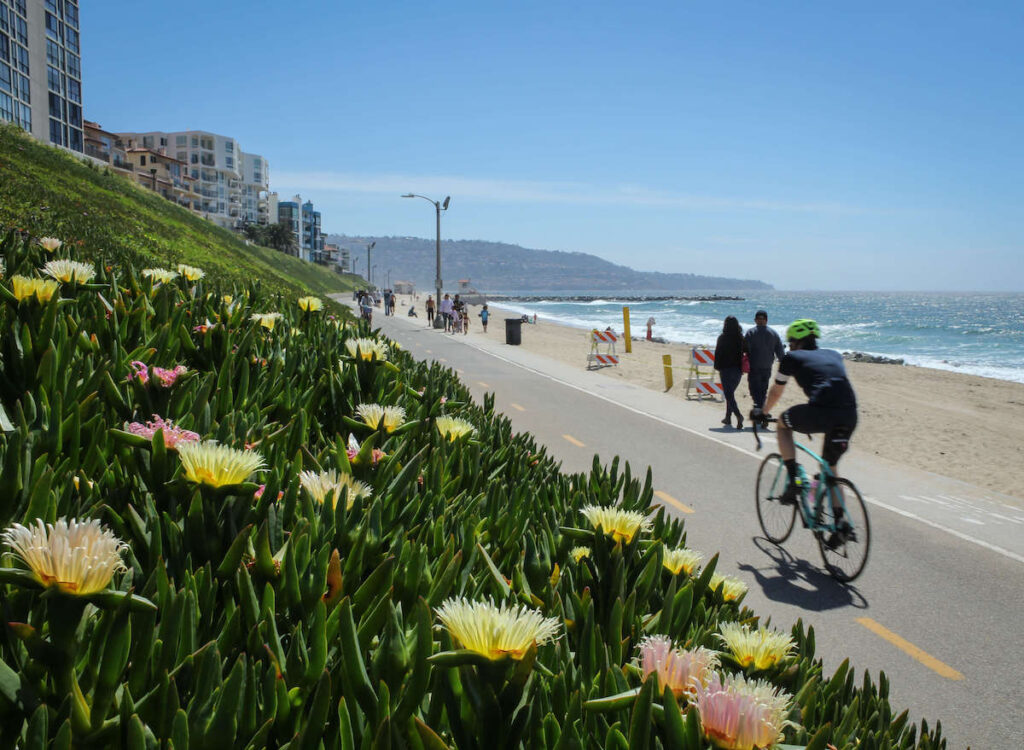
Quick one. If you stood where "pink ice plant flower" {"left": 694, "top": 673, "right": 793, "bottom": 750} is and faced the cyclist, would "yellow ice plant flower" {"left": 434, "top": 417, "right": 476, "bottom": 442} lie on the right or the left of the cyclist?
left

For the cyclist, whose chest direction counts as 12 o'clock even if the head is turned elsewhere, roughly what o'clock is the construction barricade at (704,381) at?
The construction barricade is roughly at 1 o'clock from the cyclist.

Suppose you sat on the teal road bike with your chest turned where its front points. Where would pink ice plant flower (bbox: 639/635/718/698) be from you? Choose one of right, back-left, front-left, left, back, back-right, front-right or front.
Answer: back-left

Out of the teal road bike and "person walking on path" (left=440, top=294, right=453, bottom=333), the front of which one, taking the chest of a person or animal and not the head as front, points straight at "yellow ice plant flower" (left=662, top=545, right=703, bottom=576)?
the person walking on path

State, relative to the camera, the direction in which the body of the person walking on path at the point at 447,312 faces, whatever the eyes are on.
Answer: toward the camera

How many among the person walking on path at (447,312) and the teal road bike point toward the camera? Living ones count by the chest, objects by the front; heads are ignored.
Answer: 1

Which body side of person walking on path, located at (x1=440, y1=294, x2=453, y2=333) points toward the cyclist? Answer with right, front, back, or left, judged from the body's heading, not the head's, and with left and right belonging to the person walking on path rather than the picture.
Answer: front

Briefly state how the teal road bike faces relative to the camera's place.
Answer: facing away from the viewer and to the left of the viewer

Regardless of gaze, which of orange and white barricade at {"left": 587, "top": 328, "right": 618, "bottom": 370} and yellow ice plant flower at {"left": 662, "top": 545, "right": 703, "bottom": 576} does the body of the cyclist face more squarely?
the orange and white barricade

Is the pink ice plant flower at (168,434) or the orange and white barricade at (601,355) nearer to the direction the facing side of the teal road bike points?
the orange and white barricade

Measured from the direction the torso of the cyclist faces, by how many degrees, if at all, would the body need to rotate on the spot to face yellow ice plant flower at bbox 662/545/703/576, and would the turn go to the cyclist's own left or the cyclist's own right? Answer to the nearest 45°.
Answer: approximately 135° to the cyclist's own left

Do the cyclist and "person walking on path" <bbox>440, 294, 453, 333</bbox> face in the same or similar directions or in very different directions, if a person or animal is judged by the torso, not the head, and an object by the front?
very different directions

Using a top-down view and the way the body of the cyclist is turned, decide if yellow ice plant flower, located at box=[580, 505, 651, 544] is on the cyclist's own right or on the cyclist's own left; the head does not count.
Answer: on the cyclist's own left

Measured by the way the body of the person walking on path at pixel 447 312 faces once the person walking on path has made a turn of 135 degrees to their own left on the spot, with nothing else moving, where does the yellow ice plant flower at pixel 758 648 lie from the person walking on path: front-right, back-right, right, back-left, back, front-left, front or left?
back-right

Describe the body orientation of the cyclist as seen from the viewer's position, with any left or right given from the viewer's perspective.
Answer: facing away from the viewer and to the left of the viewer

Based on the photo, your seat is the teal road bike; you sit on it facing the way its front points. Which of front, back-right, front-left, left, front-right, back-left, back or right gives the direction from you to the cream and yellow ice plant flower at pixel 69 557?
back-left

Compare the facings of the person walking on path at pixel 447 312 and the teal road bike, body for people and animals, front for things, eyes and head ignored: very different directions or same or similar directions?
very different directions

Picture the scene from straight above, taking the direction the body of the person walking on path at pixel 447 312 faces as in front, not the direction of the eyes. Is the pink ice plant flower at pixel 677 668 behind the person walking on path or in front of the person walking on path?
in front

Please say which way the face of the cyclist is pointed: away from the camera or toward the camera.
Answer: away from the camera

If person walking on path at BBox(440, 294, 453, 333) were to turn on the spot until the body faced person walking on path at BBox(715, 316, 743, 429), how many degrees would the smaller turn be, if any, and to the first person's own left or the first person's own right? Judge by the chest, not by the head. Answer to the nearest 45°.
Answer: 0° — they already face them

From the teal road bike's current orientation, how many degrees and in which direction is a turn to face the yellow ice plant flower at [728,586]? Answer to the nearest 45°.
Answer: approximately 135° to its left

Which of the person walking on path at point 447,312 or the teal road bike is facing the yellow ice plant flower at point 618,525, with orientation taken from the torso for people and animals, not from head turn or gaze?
the person walking on path
